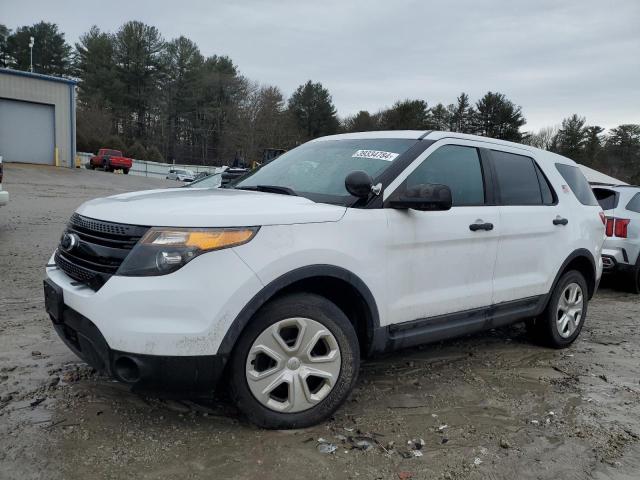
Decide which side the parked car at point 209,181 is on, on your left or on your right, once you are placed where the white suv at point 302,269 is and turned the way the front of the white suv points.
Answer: on your right

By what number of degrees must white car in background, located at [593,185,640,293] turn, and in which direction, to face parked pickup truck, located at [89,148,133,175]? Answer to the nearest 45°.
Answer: approximately 90° to its left

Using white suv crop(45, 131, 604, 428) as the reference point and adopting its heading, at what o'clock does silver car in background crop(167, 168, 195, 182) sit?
The silver car in background is roughly at 4 o'clock from the white suv.

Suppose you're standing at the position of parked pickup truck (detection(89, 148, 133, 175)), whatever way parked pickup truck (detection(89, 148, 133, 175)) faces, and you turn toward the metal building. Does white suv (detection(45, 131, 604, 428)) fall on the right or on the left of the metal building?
left

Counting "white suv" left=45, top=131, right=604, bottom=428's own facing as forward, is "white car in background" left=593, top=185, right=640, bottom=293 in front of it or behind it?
behind

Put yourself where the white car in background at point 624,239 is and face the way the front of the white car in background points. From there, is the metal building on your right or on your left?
on your left

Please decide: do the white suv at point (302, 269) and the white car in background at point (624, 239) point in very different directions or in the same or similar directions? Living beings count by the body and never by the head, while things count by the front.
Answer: very different directions

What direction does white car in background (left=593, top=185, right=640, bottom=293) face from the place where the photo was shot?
facing away from the viewer and to the right of the viewer
